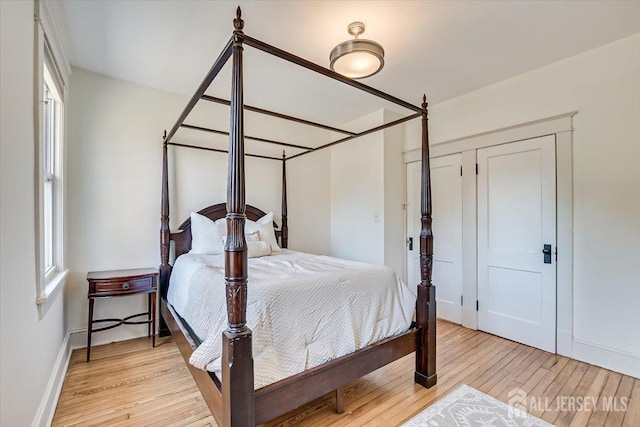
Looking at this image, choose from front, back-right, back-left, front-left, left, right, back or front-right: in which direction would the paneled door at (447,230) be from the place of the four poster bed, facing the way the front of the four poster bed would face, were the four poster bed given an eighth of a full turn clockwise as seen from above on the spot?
back-left

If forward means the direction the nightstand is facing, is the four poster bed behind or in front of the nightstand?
in front

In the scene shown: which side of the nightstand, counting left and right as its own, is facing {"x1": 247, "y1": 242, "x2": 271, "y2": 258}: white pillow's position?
left

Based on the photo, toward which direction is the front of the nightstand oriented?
toward the camera

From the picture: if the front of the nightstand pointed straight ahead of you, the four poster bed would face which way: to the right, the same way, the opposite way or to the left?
the same way

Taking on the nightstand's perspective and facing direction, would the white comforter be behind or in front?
in front

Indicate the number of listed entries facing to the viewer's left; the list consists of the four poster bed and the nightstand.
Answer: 0

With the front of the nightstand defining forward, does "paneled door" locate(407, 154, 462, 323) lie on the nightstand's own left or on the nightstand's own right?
on the nightstand's own left

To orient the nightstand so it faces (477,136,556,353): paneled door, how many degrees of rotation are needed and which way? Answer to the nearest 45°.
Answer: approximately 45° to its left

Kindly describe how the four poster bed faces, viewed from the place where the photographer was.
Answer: facing the viewer and to the right of the viewer

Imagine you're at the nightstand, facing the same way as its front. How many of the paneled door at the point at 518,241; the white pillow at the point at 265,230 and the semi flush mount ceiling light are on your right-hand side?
0
